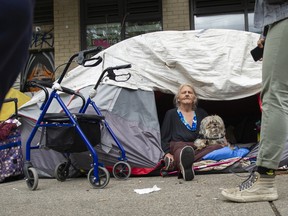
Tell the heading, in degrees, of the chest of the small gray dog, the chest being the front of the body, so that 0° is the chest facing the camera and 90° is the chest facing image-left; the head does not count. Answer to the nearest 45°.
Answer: approximately 0°

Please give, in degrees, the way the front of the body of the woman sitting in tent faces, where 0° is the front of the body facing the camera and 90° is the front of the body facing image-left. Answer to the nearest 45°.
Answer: approximately 0°

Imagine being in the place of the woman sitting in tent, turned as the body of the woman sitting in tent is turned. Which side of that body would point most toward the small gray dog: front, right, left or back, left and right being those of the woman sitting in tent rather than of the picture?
left

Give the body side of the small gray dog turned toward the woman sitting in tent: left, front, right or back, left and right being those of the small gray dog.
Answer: right

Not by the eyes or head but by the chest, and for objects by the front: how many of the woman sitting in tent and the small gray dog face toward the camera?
2
